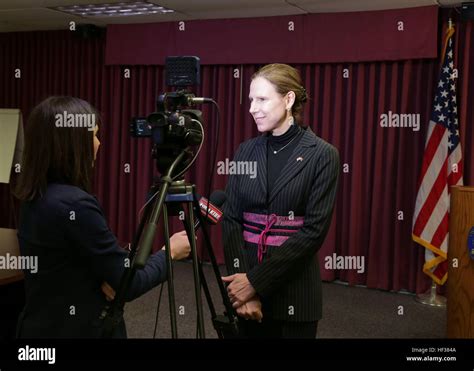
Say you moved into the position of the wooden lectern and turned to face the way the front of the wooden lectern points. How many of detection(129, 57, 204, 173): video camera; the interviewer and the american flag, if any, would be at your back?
1

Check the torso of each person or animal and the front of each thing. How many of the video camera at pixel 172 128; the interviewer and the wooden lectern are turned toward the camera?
1

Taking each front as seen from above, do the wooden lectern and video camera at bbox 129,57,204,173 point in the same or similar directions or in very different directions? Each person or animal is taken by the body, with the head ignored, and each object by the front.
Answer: very different directions

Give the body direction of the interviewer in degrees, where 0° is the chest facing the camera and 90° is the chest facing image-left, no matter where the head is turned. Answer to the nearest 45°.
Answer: approximately 225°

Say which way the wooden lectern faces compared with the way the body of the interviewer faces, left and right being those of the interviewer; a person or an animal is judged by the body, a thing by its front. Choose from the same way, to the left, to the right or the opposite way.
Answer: the opposite way

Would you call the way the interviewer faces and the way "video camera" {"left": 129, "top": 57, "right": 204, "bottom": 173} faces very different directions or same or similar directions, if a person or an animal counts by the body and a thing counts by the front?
same or similar directions

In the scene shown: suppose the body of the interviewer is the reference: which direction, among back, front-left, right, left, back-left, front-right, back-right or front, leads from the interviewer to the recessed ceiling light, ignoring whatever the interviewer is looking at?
front-left

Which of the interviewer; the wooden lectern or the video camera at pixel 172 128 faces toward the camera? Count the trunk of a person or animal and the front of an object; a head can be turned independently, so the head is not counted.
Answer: the wooden lectern

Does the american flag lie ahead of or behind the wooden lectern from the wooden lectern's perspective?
behind

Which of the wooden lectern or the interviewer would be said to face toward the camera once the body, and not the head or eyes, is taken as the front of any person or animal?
the wooden lectern

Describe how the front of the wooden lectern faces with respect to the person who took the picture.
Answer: facing the viewer

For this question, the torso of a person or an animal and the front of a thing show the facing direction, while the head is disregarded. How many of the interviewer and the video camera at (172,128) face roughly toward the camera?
0

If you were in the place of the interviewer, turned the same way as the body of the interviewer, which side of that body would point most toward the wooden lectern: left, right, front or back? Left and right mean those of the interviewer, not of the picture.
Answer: front

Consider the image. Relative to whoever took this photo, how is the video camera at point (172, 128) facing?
facing away from the viewer and to the right of the viewer
